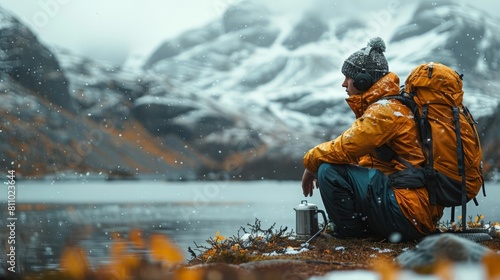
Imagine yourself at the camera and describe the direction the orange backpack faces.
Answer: facing to the right of the viewer

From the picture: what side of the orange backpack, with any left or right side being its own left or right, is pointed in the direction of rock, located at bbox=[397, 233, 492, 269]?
right
